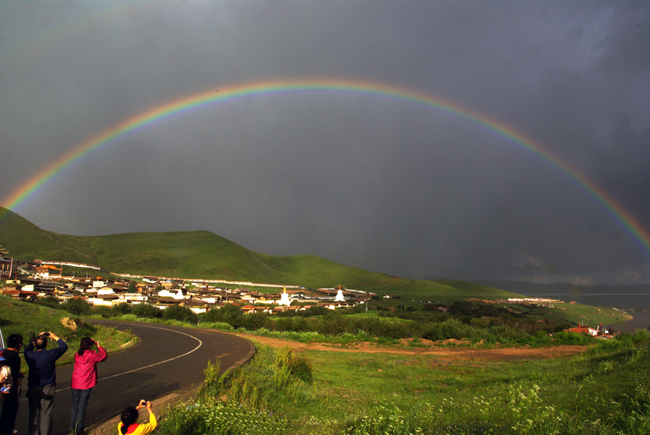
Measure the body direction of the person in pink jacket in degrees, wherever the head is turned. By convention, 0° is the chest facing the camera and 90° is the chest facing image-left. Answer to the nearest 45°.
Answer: approximately 225°

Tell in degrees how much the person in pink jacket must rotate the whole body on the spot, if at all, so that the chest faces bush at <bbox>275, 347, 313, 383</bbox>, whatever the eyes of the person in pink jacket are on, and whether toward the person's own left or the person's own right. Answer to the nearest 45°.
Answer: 0° — they already face it

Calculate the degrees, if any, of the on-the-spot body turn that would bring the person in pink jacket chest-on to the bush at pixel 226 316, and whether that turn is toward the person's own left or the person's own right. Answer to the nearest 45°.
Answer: approximately 45° to the person's own left

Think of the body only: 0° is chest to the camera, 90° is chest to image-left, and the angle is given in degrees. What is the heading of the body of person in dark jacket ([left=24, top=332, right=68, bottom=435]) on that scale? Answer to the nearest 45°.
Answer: approximately 180°

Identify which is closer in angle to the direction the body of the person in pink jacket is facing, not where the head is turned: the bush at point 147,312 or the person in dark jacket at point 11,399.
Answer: the bush
